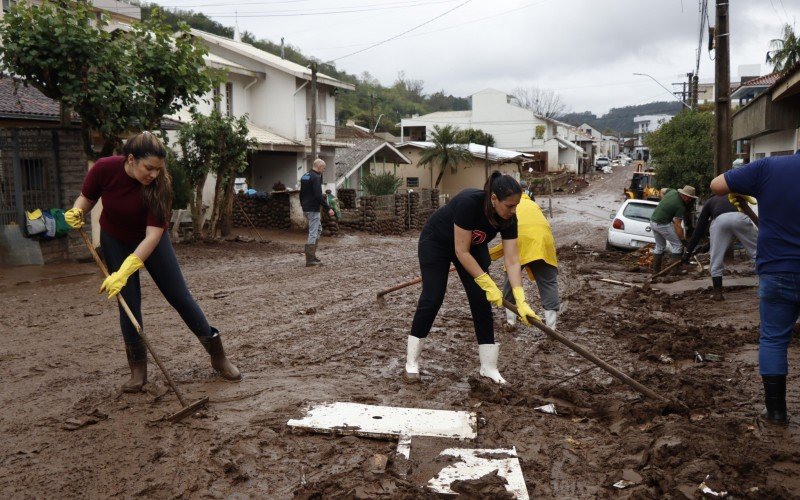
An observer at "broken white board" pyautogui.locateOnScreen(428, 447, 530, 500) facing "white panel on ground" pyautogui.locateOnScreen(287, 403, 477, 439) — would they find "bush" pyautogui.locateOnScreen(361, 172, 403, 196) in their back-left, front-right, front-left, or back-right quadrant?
front-right

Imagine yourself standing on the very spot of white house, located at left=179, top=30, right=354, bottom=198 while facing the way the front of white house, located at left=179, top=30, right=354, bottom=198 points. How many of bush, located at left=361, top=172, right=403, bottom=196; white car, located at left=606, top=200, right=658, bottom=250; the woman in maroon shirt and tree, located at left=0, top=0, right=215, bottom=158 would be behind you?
0

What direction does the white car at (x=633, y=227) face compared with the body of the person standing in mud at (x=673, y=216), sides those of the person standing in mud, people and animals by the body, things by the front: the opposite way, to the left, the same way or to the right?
to the left

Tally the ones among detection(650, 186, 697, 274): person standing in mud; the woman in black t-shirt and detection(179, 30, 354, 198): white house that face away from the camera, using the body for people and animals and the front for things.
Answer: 0

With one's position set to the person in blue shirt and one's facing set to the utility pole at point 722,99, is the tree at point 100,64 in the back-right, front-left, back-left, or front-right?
front-left

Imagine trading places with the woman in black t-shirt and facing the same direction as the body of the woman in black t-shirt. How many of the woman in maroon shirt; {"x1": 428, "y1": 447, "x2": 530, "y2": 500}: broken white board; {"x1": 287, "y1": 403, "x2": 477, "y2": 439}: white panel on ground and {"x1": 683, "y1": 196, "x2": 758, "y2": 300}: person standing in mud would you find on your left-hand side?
1

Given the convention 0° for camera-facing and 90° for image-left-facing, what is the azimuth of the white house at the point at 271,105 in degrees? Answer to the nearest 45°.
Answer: approximately 315°

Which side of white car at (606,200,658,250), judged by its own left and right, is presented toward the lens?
back

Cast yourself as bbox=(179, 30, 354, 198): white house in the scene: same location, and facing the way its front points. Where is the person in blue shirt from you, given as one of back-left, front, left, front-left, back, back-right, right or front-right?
front-right

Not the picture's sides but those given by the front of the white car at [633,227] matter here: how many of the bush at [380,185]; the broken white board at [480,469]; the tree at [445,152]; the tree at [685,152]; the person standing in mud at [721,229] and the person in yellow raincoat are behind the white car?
3
